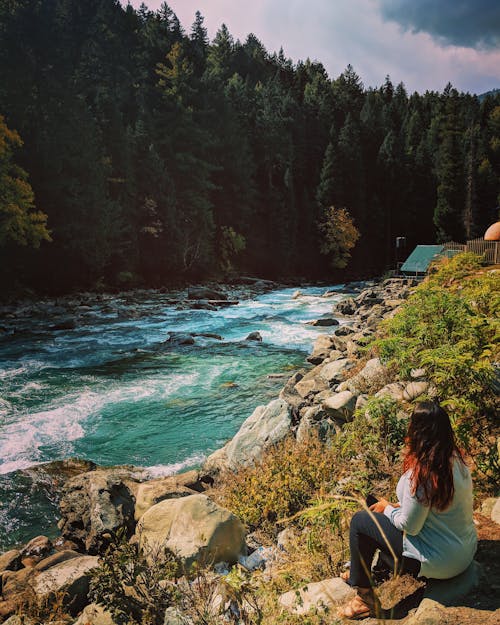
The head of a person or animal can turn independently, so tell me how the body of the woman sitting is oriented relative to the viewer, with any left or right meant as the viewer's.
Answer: facing away from the viewer and to the left of the viewer

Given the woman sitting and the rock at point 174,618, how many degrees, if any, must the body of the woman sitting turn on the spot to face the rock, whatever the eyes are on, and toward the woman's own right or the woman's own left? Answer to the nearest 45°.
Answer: approximately 45° to the woman's own left

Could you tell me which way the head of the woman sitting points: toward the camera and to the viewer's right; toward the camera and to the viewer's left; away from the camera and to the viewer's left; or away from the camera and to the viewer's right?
away from the camera and to the viewer's left
